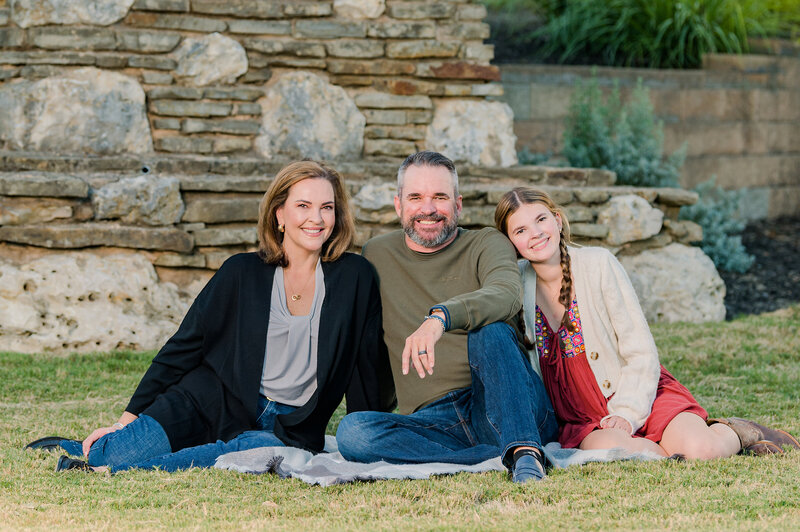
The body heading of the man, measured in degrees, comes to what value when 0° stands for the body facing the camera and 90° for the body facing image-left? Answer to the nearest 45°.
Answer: approximately 0°

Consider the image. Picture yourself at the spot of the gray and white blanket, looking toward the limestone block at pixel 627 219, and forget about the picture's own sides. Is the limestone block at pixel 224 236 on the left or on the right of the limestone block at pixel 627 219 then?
left

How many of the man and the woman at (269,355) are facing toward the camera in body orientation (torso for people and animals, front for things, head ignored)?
2

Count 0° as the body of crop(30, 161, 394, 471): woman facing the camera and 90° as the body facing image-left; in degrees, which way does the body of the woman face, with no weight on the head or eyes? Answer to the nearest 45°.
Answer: approximately 0°

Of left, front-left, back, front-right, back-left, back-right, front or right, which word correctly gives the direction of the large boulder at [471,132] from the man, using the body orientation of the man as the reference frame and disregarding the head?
back

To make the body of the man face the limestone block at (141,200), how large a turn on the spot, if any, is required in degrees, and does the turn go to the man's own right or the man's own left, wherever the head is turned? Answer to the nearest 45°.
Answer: approximately 135° to the man's own right

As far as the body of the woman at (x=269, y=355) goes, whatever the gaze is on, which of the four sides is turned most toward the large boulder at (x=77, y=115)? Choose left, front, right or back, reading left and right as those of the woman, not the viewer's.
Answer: back
